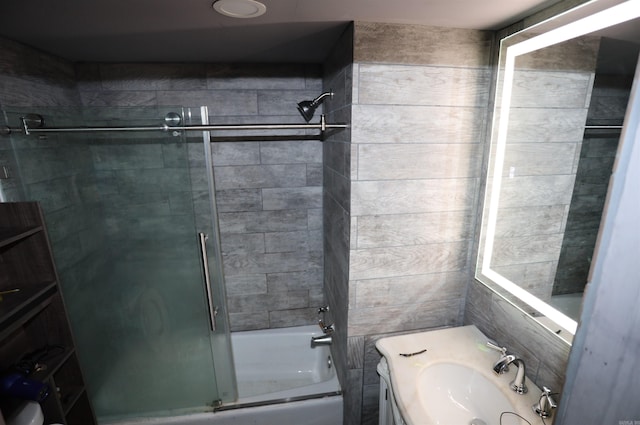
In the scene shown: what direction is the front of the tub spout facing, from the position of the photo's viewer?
facing to the left of the viewer

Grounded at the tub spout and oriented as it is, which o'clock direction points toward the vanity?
The vanity is roughly at 8 o'clock from the tub spout.

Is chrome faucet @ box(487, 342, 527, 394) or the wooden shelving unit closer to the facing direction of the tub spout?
the wooden shelving unit

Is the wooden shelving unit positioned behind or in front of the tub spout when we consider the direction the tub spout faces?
in front

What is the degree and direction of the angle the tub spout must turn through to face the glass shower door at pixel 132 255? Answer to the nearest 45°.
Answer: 0° — it already faces it

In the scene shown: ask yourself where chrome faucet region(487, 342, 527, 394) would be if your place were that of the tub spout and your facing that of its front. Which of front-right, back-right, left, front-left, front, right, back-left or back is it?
back-left
